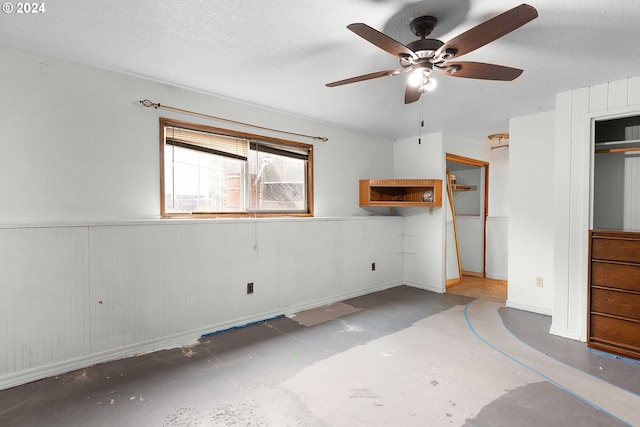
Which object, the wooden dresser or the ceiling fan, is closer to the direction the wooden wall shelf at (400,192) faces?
the ceiling fan

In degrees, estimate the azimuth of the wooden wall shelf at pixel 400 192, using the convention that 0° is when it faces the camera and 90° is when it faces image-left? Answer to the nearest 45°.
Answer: approximately 0°

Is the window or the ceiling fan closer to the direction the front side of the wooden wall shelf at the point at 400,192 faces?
the ceiling fan

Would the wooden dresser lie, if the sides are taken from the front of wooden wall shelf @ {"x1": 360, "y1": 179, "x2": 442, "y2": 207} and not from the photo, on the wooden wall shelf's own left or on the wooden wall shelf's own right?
on the wooden wall shelf's own left

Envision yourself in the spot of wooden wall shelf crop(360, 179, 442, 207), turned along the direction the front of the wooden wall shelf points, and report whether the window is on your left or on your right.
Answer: on your right

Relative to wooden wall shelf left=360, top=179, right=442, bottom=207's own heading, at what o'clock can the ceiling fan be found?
The ceiling fan is roughly at 12 o'clock from the wooden wall shelf.
